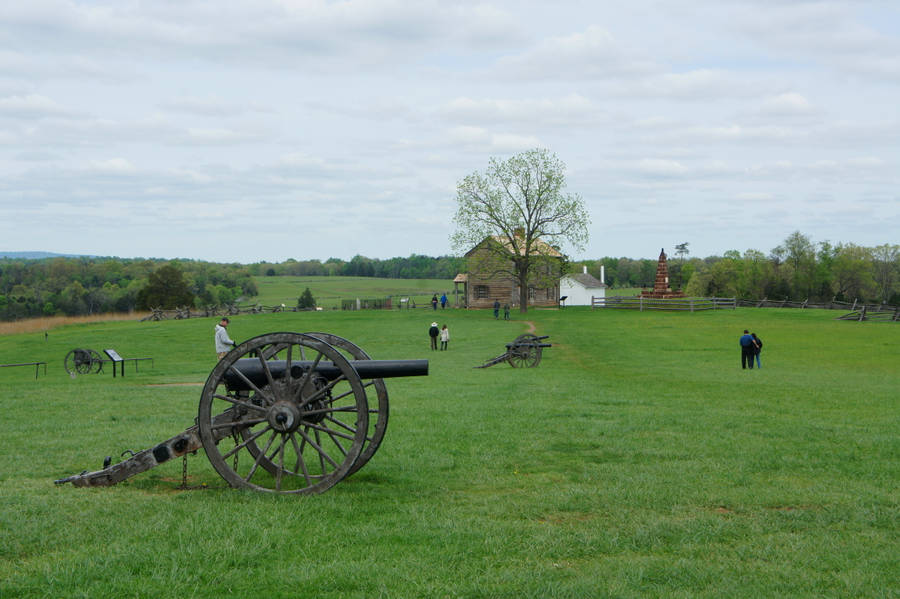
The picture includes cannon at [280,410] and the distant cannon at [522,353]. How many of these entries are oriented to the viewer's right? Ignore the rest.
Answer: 2

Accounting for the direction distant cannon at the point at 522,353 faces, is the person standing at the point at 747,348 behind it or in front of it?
in front

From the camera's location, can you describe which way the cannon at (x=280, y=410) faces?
facing to the right of the viewer

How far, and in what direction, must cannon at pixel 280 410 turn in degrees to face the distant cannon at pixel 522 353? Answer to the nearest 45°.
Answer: approximately 45° to its left

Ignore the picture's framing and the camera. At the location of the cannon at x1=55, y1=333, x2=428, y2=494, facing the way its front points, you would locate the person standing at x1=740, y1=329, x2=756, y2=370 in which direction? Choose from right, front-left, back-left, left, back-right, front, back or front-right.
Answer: front-left

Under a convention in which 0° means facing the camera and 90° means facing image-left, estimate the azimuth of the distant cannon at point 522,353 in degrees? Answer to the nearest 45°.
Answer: approximately 270°

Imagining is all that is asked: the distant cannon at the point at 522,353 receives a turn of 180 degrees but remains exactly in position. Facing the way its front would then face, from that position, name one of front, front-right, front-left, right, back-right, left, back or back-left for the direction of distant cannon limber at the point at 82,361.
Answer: front

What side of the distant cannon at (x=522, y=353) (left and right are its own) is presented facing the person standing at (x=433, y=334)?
left

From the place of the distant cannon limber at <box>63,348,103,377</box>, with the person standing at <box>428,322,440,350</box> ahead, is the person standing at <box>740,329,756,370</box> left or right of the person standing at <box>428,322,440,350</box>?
right

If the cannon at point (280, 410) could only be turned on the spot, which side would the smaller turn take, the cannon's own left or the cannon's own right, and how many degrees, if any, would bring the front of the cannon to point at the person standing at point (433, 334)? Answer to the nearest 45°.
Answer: approximately 90° to the cannon's own left

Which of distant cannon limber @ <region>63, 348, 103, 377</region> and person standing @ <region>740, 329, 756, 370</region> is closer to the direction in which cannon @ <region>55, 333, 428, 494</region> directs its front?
the person standing
